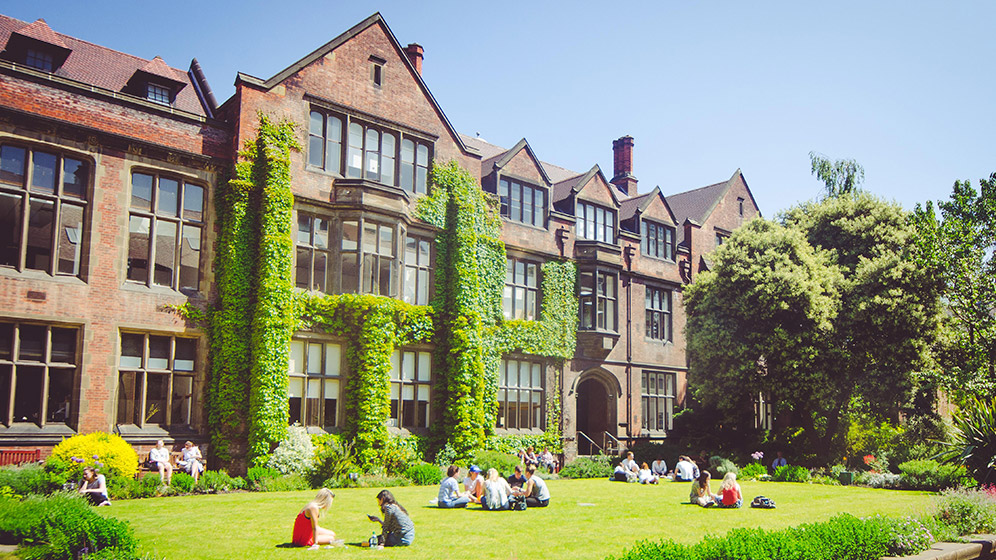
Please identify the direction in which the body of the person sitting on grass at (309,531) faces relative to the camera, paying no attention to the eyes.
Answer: to the viewer's right

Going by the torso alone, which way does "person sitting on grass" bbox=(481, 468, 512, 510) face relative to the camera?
away from the camera

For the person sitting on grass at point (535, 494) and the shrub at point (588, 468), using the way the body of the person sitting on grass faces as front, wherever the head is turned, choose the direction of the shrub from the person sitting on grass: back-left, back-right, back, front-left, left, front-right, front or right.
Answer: right

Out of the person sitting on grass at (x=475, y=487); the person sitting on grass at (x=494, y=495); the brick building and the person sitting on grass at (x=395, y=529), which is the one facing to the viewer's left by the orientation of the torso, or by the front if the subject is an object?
the person sitting on grass at (x=395, y=529)

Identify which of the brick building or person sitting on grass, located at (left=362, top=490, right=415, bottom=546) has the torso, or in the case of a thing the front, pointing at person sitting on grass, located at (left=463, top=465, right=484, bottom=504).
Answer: the brick building

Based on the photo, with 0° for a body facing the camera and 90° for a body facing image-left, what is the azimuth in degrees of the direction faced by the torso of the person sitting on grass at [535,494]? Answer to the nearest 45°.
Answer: approximately 90°

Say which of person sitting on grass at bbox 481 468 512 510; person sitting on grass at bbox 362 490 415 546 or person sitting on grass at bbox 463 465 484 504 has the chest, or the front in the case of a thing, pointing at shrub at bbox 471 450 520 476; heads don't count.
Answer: person sitting on grass at bbox 481 468 512 510

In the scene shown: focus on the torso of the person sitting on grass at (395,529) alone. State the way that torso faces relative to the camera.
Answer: to the viewer's left

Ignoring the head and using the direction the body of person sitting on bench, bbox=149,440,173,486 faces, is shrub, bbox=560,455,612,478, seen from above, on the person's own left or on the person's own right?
on the person's own left

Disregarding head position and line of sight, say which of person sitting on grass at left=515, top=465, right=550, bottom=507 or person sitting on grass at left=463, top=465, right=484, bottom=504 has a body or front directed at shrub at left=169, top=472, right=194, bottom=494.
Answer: person sitting on grass at left=515, top=465, right=550, bottom=507

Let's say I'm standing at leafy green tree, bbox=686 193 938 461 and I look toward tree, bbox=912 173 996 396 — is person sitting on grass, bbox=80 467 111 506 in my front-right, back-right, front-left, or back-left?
back-right
